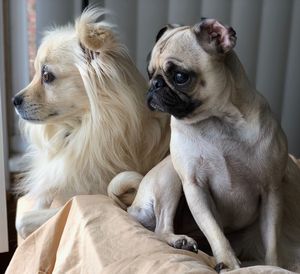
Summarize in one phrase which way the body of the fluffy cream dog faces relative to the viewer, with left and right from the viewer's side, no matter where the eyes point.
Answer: facing to the left of the viewer

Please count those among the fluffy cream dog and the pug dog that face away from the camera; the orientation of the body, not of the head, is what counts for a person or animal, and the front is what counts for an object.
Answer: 0
